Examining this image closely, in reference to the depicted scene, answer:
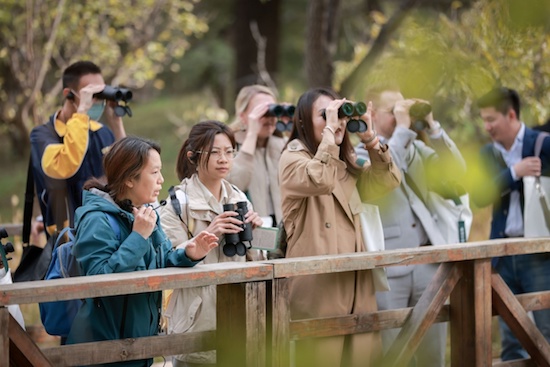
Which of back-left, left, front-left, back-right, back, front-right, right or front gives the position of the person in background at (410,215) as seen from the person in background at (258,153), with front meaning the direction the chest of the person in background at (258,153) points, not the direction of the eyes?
front-left

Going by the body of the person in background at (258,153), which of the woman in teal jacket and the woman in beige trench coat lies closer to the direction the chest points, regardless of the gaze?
the woman in beige trench coat

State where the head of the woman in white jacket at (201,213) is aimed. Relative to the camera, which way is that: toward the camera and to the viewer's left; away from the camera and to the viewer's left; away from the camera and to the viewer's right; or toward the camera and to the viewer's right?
toward the camera and to the viewer's right

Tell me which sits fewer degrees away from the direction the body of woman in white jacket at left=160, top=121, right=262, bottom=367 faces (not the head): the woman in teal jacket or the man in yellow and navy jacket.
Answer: the woman in teal jacket

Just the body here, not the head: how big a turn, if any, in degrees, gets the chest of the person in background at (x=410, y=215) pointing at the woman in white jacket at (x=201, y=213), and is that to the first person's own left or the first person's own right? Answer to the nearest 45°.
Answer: approximately 90° to the first person's own right

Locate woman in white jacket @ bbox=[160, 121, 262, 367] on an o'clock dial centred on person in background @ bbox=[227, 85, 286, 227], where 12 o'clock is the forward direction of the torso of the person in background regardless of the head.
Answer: The woman in white jacket is roughly at 2 o'clock from the person in background.

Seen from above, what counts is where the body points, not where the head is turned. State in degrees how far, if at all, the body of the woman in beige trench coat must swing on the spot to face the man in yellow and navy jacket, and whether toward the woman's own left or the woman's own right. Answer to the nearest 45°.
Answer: approximately 135° to the woman's own right

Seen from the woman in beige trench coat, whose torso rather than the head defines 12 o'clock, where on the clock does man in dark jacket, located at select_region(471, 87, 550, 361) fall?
The man in dark jacket is roughly at 9 o'clock from the woman in beige trench coat.

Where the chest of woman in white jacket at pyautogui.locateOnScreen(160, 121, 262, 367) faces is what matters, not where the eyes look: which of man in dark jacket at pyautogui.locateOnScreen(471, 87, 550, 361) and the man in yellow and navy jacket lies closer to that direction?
the man in dark jacket

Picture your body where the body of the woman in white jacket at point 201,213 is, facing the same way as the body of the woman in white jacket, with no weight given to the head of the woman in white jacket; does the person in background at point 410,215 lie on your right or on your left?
on your left
